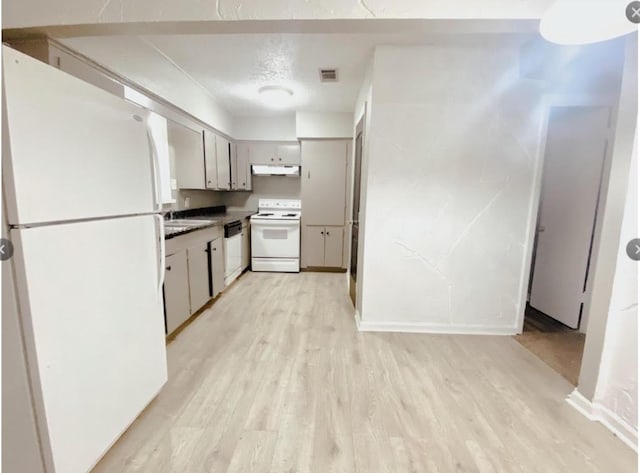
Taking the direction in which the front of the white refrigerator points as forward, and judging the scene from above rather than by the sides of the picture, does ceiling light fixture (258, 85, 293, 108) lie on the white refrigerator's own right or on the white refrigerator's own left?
on the white refrigerator's own left

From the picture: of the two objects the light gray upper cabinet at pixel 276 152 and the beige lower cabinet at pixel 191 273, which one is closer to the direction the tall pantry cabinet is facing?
the beige lower cabinet

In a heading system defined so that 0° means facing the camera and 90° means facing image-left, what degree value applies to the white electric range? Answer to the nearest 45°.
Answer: approximately 0°
